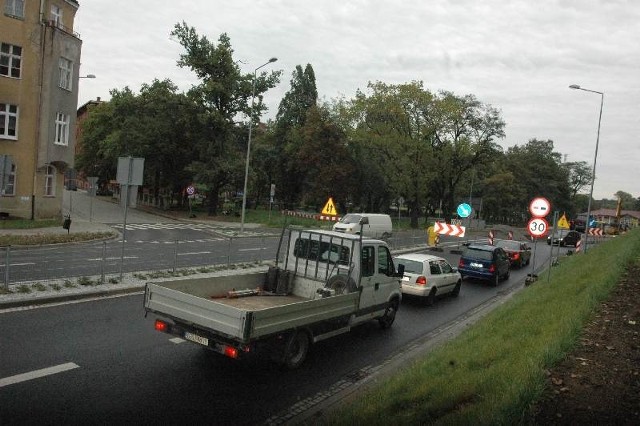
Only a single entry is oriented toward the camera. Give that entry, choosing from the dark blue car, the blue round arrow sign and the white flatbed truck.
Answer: the blue round arrow sign

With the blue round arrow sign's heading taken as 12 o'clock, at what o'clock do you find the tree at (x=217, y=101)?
The tree is roughly at 4 o'clock from the blue round arrow sign.

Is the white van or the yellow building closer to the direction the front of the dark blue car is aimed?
the white van

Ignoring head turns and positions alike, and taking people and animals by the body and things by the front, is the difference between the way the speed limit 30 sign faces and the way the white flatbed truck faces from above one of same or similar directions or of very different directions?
very different directions

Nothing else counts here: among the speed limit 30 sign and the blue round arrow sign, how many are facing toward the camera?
2

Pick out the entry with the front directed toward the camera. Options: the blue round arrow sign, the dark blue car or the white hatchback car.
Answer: the blue round arrow sign

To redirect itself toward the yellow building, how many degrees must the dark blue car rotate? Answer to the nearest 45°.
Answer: approximately 135° to its left

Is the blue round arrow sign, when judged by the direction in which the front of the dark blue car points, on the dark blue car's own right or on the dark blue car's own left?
on the dark blue car's own left

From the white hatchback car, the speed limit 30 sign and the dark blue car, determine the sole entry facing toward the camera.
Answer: the speed limit 30 sign

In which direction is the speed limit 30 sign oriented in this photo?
toward the camera

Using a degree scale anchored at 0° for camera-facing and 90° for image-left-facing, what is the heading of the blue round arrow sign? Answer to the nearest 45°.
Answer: approximately 0°

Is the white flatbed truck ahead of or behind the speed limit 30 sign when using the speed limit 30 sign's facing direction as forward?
ahead

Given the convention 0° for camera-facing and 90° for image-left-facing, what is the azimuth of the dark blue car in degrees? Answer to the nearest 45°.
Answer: approximately 225°

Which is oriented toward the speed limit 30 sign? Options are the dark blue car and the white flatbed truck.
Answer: the white flatbed truck

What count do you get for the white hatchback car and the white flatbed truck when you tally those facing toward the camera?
0
